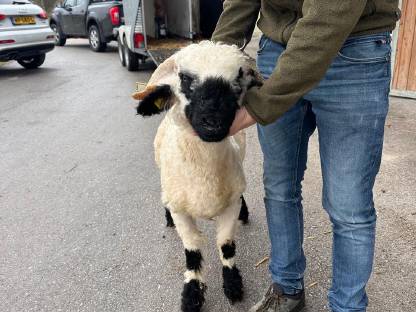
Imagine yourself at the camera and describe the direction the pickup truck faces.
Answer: facing away from the viewer and to the left of the viewer

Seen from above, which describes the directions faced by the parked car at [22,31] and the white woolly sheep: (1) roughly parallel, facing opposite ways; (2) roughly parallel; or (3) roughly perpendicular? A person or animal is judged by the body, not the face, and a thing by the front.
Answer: roughly parallel, facing opposite ways

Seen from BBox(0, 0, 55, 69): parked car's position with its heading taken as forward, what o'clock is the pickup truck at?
The pickup truck is roughly at 1 o'clock from the parked car.

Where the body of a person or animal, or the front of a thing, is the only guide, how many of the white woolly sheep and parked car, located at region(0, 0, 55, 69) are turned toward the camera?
1

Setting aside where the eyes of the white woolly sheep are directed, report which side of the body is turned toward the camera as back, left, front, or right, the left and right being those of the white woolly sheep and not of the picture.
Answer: front

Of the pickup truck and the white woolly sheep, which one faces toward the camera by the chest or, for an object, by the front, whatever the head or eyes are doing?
the white woolly sheep

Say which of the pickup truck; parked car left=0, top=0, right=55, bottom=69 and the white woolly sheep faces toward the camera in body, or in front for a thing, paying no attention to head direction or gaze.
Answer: the white woolly sheep

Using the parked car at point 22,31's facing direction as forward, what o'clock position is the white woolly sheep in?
The white woolly sheep is roughly at 6 o'clock from the parked car.

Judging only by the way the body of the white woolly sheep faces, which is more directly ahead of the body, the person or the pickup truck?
the person

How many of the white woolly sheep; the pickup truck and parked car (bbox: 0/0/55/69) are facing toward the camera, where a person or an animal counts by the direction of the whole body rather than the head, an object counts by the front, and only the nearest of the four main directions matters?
1

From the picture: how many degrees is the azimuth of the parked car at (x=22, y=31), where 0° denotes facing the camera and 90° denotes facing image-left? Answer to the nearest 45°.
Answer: approximately 180°

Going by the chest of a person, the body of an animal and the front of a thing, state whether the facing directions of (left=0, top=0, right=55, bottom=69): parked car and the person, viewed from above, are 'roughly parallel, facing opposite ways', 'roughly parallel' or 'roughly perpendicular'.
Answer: roughly perpendicular

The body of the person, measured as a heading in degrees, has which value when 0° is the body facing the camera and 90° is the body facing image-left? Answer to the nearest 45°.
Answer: approximately 45°
